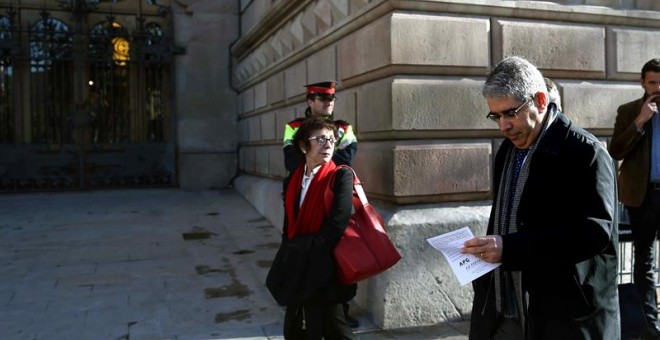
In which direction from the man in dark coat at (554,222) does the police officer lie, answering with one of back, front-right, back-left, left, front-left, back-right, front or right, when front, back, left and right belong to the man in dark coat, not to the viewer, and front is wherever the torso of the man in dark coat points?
right

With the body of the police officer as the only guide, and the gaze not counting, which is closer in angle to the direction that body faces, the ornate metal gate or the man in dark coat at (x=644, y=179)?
the man in dark coat

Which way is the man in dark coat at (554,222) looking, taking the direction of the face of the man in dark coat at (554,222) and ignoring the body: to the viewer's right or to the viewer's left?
to the viewer's left

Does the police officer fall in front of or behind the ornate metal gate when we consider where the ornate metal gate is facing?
in front

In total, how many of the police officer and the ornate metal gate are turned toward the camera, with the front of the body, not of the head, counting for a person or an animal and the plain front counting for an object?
2

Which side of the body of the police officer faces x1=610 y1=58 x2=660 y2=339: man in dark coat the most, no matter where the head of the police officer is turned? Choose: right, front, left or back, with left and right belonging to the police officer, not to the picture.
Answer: left

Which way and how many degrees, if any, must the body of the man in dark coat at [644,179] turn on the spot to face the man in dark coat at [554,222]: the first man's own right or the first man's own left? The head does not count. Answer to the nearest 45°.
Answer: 0° — they already face them

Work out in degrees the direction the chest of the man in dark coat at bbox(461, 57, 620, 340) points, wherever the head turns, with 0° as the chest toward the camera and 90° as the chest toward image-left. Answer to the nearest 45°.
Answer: approximately 45°

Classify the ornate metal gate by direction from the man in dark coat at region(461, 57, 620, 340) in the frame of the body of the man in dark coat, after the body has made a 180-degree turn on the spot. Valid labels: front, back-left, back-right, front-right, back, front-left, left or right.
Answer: left

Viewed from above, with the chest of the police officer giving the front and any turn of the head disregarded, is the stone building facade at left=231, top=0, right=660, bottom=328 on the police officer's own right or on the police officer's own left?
on the police officer's own left
